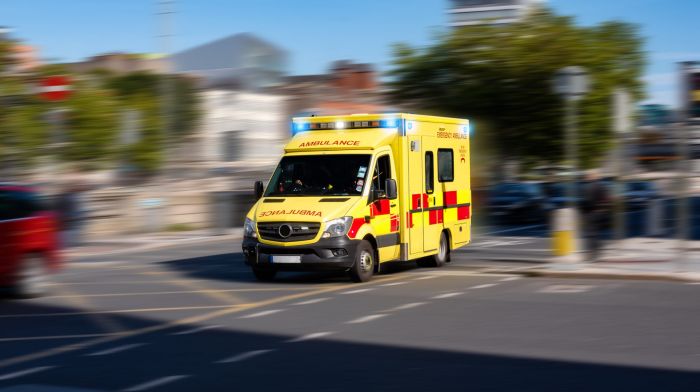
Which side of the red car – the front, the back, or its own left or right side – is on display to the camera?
left

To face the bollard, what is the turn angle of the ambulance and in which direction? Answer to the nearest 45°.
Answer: approximately 180°

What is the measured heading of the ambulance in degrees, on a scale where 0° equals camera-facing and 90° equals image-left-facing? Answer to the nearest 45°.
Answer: approximately 45°

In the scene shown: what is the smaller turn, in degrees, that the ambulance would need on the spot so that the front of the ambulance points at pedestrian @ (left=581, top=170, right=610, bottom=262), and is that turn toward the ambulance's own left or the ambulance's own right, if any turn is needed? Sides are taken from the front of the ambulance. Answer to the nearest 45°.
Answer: approximately 180°

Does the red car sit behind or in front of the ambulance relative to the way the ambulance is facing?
in front

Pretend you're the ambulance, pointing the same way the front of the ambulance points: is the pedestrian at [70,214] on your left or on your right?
on your right

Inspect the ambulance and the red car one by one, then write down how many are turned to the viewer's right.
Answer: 0

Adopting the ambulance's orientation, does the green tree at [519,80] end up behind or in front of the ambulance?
behind

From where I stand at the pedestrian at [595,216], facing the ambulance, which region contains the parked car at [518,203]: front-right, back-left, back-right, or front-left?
back-right

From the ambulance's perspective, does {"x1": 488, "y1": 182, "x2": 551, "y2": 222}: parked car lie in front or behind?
behind
